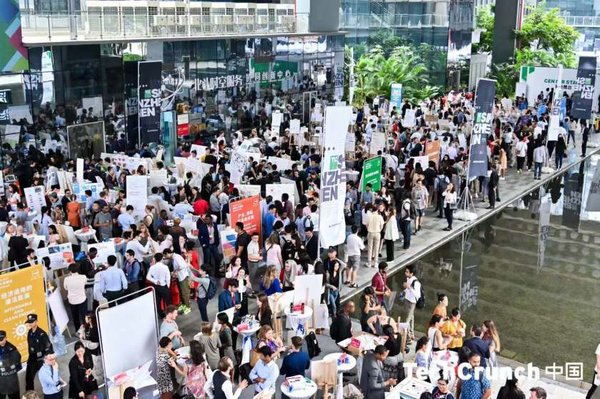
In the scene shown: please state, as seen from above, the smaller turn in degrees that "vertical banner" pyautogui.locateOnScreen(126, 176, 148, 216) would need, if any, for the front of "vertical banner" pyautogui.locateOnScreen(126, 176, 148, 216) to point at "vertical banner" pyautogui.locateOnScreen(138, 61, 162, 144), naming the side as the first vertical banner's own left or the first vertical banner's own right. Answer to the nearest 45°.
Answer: approximately 180°

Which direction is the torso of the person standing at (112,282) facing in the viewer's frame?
away from the camera

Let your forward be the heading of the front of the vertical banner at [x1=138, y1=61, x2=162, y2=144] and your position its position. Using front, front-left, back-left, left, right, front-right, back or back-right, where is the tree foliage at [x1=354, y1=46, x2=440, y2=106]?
back-left

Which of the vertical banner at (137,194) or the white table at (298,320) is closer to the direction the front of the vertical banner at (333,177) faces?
the white table

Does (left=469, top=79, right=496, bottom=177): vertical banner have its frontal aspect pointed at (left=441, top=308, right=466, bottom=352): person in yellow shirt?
yes

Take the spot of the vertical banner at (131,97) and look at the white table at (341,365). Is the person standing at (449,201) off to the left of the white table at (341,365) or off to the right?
left
